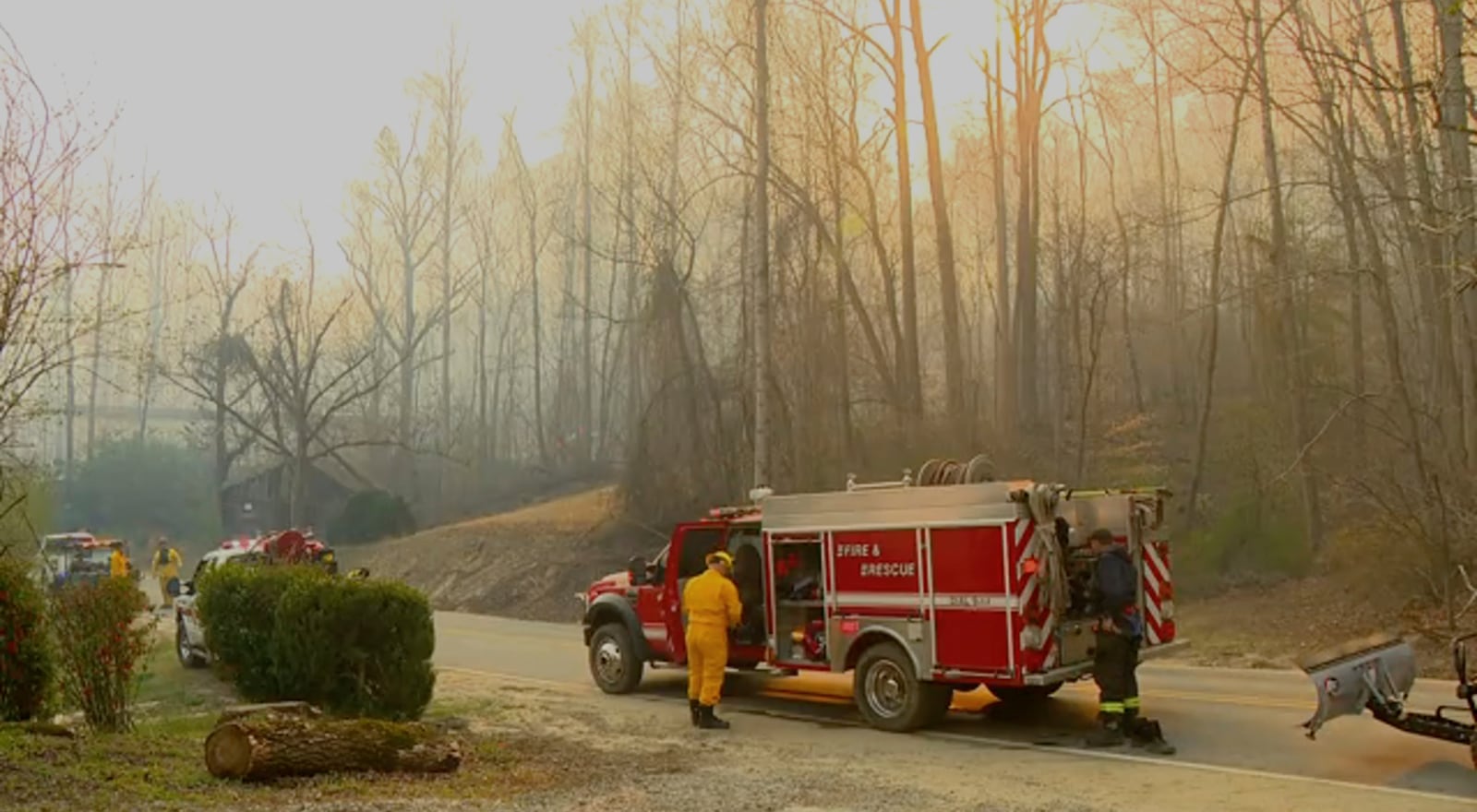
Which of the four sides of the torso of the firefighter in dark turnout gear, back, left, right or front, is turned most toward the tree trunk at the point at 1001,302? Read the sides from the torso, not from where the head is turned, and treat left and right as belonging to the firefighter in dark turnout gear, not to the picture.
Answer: right

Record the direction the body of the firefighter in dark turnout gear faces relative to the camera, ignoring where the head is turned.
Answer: to the viewer's left

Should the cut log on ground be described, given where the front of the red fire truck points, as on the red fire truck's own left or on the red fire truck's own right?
on the red fire truck's own left

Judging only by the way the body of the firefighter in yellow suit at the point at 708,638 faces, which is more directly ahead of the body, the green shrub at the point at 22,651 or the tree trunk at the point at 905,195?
the tree trunk

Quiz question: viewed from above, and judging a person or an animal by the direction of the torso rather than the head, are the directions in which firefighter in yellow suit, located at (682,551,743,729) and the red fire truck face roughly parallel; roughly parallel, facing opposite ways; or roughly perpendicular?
roughly perpendicular

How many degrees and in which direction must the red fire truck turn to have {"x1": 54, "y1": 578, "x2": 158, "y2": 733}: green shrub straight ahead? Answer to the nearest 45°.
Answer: approximately 45° to its left

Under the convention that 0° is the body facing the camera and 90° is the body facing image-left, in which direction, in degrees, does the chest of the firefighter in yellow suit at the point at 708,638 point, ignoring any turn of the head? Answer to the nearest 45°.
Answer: approximately 225°

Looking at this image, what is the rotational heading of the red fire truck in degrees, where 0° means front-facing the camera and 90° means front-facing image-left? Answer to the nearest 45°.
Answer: approximately 135°
